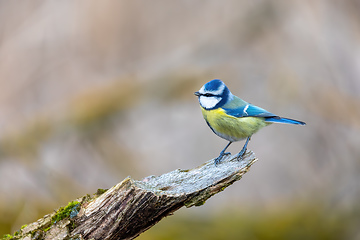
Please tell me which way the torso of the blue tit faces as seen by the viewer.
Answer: to the viewer's left
